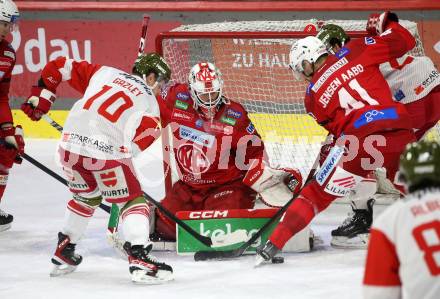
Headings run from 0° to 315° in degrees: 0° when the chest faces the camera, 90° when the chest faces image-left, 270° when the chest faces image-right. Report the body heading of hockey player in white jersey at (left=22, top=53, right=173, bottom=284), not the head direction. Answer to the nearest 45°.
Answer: approximately 225°

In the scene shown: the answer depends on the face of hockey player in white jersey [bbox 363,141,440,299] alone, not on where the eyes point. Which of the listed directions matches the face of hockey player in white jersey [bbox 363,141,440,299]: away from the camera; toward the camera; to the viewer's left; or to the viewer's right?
away from the camera

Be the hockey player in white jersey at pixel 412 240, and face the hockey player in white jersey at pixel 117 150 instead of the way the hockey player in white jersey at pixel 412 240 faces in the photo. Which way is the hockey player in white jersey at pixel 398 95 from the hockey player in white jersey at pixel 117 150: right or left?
right

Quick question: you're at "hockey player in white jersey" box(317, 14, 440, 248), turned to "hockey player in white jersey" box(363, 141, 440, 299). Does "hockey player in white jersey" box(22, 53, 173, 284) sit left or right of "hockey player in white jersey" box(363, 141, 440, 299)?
right

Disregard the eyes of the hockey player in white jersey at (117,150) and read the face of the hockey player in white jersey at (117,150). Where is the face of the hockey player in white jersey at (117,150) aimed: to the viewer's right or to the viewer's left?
to the viewer's right

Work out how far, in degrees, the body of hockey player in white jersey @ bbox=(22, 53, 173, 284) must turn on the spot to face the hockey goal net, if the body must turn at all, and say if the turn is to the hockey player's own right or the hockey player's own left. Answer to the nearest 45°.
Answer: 0° — they already face it

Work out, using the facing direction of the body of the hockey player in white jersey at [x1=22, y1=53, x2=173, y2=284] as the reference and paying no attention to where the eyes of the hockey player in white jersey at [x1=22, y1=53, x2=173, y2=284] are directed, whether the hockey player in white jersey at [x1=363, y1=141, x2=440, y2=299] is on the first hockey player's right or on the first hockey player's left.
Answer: on the first hockey player's right
